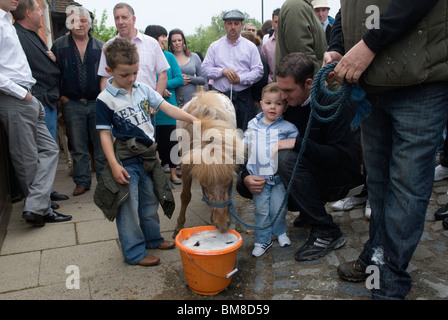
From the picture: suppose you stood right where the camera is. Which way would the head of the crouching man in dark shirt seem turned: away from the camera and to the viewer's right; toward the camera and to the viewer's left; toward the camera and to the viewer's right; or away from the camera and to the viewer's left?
toward the camera and to the viewer's left

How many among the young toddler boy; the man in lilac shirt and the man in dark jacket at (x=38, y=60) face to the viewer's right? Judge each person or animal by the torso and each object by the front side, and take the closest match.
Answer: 1

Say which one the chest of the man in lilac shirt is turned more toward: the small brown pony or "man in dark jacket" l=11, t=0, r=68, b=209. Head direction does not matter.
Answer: the small brown pony

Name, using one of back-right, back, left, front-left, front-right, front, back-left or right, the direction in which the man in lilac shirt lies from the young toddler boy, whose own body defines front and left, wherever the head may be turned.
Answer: back

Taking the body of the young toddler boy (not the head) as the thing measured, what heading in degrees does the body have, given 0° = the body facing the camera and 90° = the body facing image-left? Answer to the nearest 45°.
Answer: approximately 0°

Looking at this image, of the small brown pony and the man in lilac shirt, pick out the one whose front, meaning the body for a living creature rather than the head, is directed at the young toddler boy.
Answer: the man in lilac shirt

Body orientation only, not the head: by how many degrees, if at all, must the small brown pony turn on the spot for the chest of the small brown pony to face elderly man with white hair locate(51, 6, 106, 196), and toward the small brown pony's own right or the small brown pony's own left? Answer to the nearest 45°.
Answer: approximately 135° to the small brown pony's own right

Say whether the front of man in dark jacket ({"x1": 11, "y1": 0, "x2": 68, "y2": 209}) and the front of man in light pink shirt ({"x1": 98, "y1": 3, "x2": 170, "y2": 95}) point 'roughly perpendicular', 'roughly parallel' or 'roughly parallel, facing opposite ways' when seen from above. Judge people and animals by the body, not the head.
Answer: roughly perpendicular

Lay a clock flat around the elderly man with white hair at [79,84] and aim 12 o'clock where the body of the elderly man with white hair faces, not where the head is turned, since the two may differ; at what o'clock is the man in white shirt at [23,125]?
The man in white shirt is roughly at 1 o'clock from the elderly man with white hair.

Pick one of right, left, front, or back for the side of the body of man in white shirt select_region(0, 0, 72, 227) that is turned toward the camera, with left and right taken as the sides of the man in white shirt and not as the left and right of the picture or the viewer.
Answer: right
